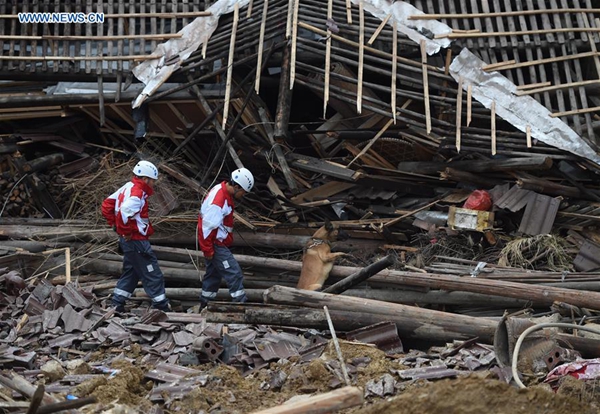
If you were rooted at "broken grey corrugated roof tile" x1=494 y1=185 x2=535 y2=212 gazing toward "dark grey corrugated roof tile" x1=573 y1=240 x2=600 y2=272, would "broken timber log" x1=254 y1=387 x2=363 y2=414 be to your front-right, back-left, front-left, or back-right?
front-right

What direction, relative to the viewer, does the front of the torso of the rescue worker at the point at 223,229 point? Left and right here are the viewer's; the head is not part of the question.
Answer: facing to the right of the viewer

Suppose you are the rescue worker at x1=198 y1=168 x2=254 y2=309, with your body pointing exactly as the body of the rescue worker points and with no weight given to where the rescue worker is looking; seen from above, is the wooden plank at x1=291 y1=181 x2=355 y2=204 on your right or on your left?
on your left

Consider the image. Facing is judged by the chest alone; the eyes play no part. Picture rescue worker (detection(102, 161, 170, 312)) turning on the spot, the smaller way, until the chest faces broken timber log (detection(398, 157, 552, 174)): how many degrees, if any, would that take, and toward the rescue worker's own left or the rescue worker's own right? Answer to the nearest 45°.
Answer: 0° — they already face it

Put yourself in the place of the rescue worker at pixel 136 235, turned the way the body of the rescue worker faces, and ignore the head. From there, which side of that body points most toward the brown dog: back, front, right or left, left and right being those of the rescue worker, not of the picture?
front

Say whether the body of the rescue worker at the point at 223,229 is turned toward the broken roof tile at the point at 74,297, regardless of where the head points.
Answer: no

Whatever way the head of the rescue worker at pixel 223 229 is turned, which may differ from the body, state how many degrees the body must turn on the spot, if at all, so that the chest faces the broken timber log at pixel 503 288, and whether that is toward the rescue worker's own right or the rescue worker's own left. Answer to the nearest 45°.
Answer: approximately 45° to the rescue worker's own right

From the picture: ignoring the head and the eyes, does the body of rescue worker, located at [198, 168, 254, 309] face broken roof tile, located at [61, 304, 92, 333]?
no

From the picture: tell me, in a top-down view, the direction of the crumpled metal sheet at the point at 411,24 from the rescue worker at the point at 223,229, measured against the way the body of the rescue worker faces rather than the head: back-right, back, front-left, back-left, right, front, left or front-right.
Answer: front-left

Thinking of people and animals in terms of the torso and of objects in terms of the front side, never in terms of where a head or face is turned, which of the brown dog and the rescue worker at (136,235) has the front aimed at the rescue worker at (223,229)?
the rescue worker at (136,235)

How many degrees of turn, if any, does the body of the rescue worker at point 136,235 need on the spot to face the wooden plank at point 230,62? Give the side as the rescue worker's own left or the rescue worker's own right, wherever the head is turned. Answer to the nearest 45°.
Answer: approximately 45° to the rescue worker's own left

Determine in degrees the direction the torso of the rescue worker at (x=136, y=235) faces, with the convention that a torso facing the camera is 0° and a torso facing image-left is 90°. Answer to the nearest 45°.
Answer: approximately 270°

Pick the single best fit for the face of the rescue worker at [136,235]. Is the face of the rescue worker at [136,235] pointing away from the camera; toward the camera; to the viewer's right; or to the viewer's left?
to the viewer's right

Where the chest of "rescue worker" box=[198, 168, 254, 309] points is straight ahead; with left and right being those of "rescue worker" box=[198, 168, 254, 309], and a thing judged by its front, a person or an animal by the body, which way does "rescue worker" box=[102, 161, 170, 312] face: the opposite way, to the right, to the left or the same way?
the same way

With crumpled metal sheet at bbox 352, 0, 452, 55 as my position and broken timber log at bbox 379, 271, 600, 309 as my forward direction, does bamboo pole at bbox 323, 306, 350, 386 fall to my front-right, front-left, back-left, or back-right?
front-right
